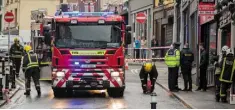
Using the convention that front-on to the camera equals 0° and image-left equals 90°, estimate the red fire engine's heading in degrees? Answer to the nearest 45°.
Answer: approximately 0°

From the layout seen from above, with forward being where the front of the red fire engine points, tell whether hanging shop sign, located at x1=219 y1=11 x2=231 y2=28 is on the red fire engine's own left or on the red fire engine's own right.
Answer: on the red fire engine's own left

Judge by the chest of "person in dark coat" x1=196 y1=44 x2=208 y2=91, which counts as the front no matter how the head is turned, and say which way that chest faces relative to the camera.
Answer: to the viewer's left

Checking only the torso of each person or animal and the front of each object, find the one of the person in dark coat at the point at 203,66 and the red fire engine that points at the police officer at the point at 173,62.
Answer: the person in dark coat

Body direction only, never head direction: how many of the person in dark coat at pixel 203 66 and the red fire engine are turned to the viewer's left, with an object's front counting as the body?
1
